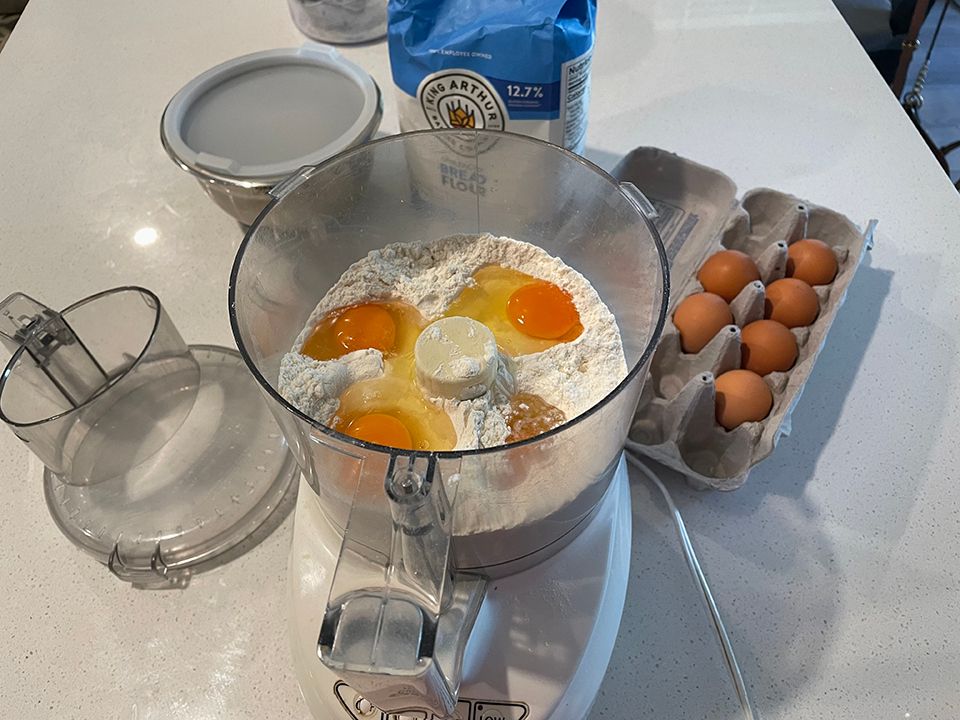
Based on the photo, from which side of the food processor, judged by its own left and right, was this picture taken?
front
